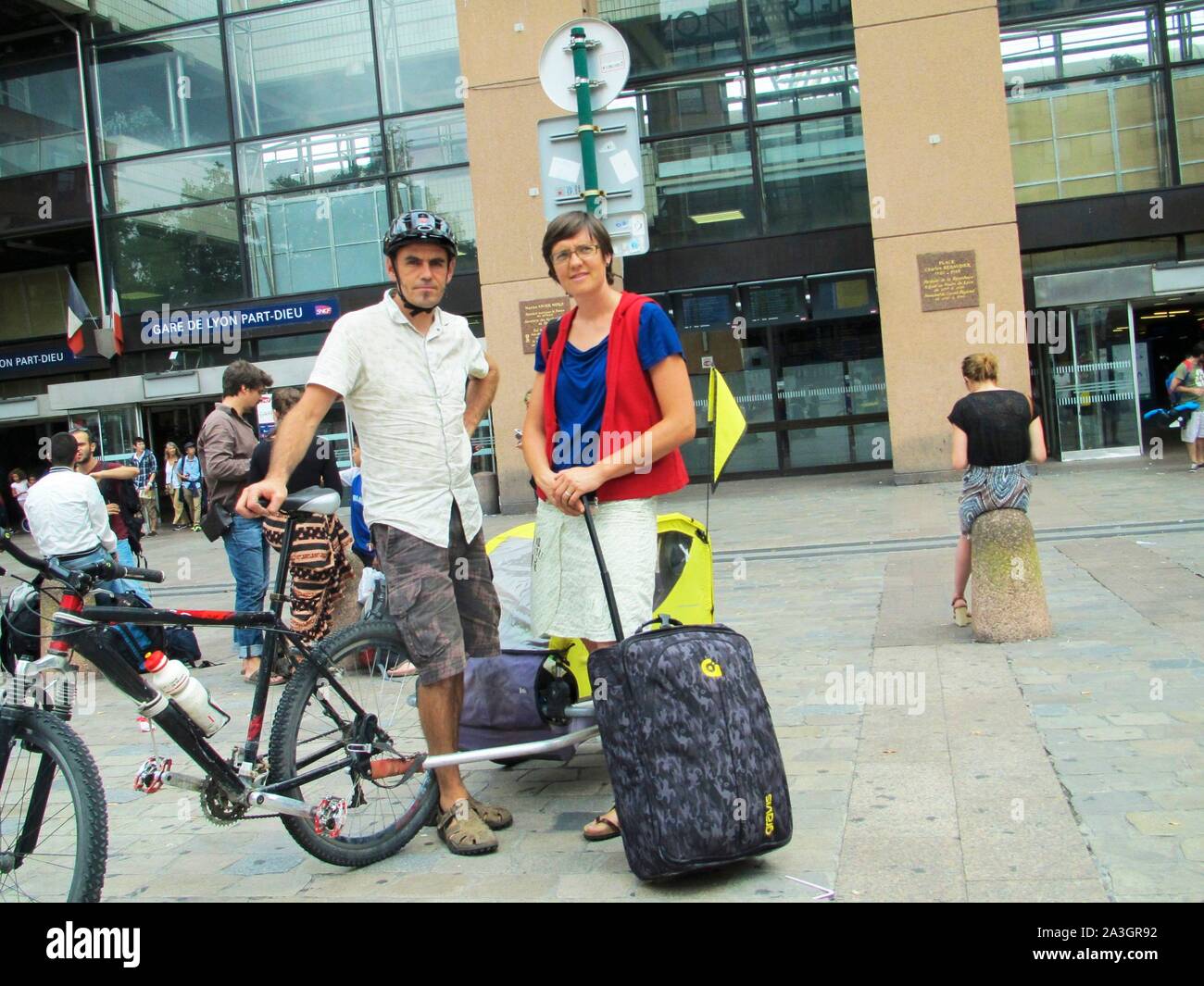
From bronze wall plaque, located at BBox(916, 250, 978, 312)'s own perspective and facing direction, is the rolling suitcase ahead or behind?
ahead

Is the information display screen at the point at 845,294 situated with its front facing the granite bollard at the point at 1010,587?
yes

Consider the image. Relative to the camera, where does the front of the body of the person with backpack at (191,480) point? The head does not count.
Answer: toward the camera

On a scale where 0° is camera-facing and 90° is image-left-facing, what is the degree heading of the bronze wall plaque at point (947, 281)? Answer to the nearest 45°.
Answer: approximately 0°

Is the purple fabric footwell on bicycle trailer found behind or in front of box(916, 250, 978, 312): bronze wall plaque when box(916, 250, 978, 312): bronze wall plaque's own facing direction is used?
in front
